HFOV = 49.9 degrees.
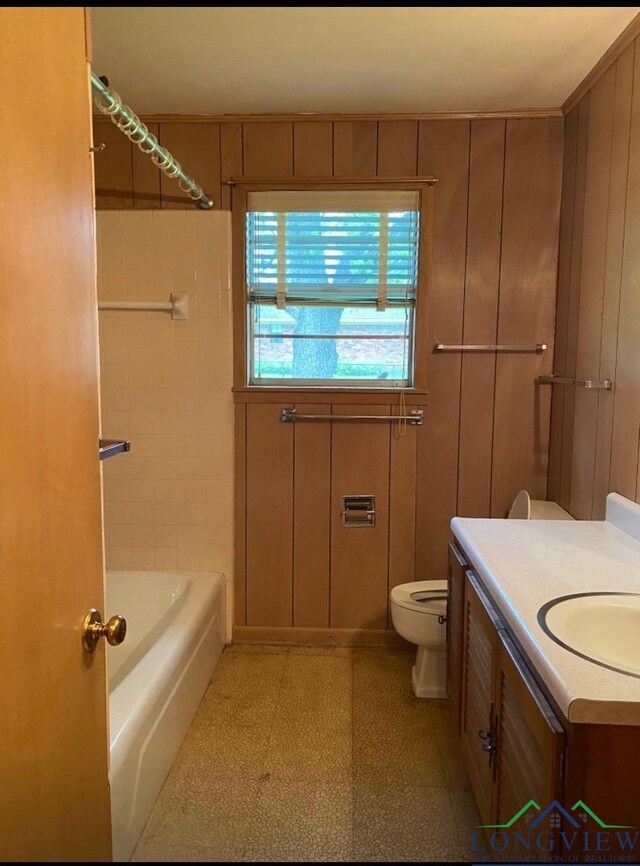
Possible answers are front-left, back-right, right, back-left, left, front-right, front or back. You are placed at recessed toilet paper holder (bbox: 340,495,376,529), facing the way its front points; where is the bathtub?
front-right

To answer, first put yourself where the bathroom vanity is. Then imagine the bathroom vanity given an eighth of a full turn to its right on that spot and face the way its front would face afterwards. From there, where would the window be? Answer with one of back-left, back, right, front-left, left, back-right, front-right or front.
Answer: front

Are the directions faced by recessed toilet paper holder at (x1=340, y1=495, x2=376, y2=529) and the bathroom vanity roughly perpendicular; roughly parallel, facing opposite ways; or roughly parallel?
roughly perpendicular

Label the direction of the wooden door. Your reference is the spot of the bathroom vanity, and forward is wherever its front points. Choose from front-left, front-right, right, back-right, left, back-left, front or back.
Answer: front-left

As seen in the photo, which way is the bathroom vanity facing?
to the viewer's left

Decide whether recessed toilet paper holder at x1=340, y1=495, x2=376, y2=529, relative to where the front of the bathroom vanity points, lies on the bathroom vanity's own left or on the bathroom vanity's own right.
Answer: on the bathroom vanity's own right

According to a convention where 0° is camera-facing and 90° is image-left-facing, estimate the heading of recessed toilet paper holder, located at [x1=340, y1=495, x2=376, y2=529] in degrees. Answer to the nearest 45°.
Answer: approximately 0°
